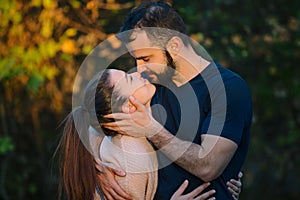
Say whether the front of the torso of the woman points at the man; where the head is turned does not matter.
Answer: yes

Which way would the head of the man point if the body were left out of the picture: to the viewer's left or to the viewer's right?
to the viewer's left

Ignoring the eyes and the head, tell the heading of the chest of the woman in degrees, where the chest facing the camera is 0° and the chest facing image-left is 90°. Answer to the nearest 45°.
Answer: approximately 270°
